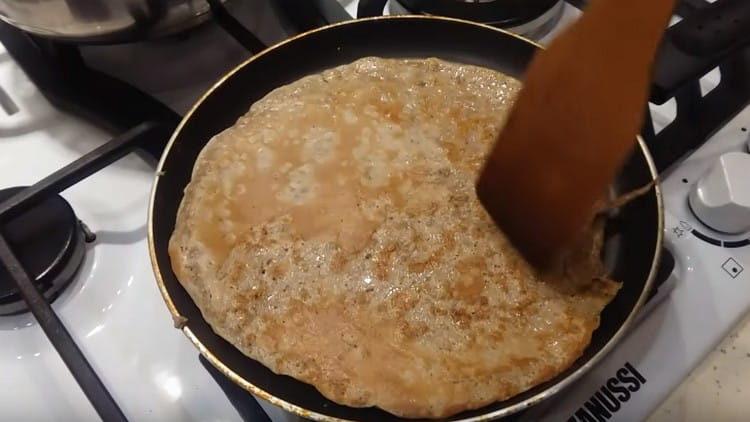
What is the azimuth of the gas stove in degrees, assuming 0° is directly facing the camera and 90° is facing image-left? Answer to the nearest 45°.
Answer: approximately 315°
